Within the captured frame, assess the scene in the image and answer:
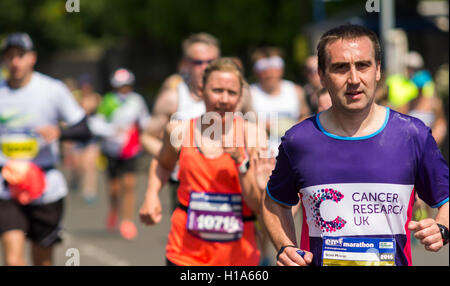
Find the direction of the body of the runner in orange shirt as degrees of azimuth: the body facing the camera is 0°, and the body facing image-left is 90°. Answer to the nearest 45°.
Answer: approximately 0°

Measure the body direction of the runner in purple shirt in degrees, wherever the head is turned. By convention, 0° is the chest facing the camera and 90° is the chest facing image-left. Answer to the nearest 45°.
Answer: approximately 0°

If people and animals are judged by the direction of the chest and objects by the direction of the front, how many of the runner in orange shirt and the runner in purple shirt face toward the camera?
2

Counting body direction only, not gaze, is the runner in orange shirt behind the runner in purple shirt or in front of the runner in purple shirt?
behind
